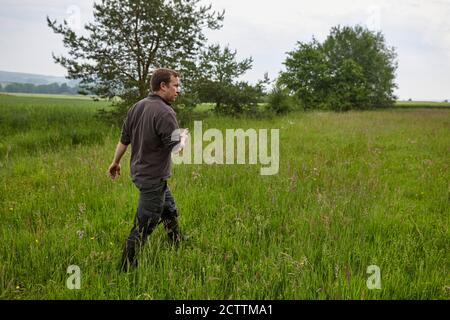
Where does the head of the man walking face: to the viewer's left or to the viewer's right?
to the viewer's right

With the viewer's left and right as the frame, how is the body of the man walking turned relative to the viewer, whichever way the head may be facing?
facing away from the viewer and to the right of the viewer

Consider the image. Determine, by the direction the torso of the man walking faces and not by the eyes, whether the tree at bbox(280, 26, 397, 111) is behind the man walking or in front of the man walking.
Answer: in front

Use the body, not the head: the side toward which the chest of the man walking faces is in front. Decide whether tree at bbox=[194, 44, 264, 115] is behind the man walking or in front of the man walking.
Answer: in front

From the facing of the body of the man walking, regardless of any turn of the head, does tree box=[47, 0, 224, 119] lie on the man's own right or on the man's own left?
on the man's own left
